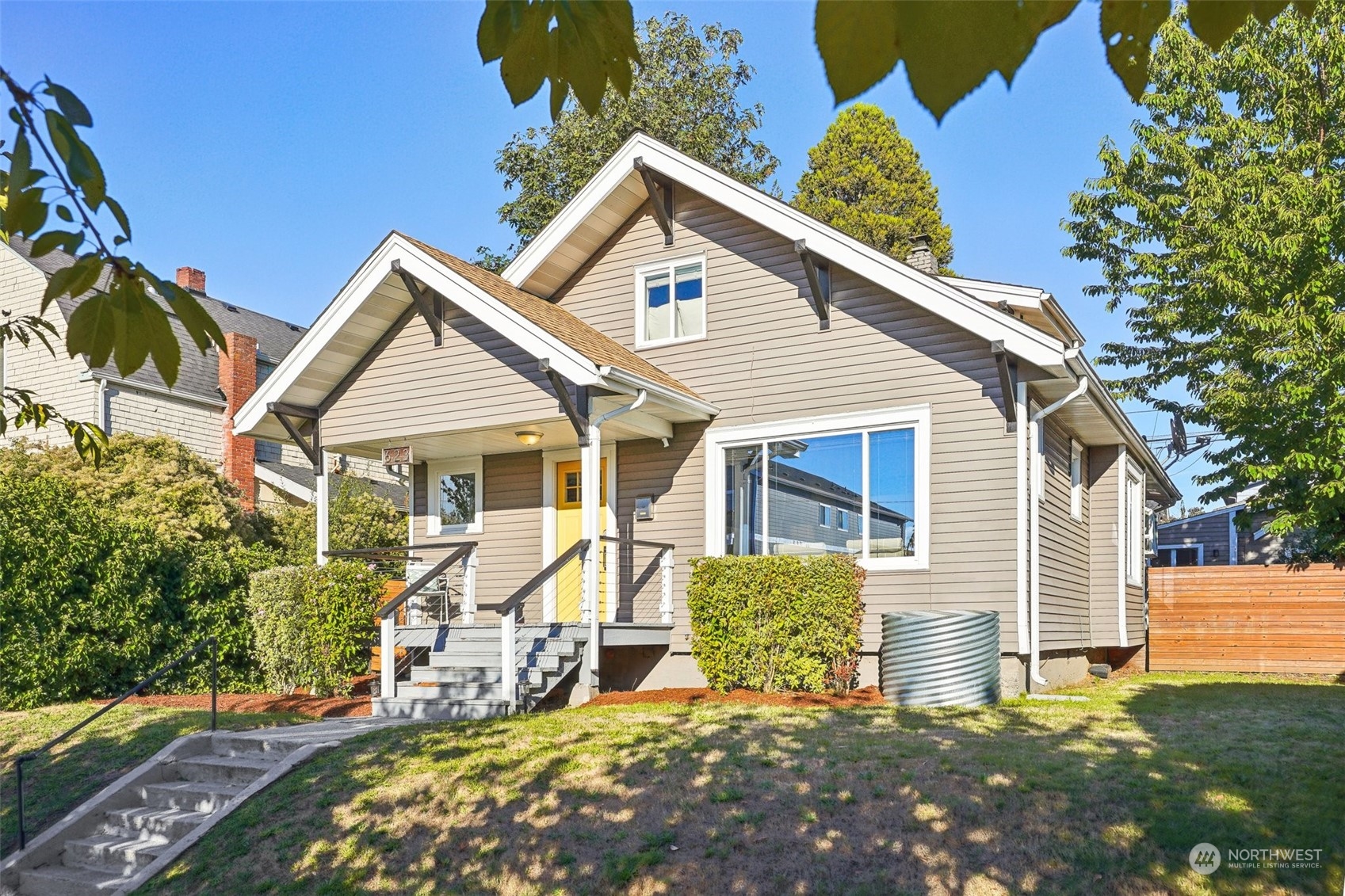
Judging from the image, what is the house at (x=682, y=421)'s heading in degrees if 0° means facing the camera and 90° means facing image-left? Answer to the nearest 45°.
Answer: approximately 45°

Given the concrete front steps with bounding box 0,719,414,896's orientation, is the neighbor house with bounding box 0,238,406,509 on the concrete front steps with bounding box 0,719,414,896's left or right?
on its right

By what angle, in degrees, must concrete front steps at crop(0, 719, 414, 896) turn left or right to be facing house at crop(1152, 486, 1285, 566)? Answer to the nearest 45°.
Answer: approximately 180°

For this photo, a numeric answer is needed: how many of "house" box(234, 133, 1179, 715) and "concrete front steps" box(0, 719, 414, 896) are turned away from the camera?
0

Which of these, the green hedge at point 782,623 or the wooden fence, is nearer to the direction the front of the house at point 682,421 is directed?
the green hedge

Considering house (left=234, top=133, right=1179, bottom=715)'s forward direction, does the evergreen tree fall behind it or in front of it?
behind

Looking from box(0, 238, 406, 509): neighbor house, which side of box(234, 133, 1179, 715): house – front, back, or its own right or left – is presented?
right
